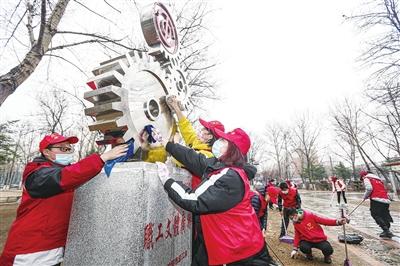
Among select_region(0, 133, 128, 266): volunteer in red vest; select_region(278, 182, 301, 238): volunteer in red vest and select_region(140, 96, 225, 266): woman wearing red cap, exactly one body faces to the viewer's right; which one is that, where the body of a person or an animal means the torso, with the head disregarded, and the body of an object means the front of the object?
select_region(0, 133, 128, 266): volunteer in red vest

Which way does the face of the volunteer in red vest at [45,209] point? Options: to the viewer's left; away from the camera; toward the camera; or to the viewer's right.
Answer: to the viewer's right

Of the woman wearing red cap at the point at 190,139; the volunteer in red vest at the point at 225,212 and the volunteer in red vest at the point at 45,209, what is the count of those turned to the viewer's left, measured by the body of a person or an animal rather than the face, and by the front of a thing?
2

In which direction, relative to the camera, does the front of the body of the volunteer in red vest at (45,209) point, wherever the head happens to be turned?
to the viewer's right

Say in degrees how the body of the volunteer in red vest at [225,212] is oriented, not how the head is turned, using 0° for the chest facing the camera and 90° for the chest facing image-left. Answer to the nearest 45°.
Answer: approximately 90°

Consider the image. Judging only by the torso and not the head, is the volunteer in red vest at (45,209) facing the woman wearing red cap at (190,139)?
yes

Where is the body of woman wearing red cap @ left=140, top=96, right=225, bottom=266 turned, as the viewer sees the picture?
to the viewer's left

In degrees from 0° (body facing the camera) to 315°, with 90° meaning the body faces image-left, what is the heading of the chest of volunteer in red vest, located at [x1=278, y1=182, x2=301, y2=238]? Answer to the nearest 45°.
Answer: approximately 45°
